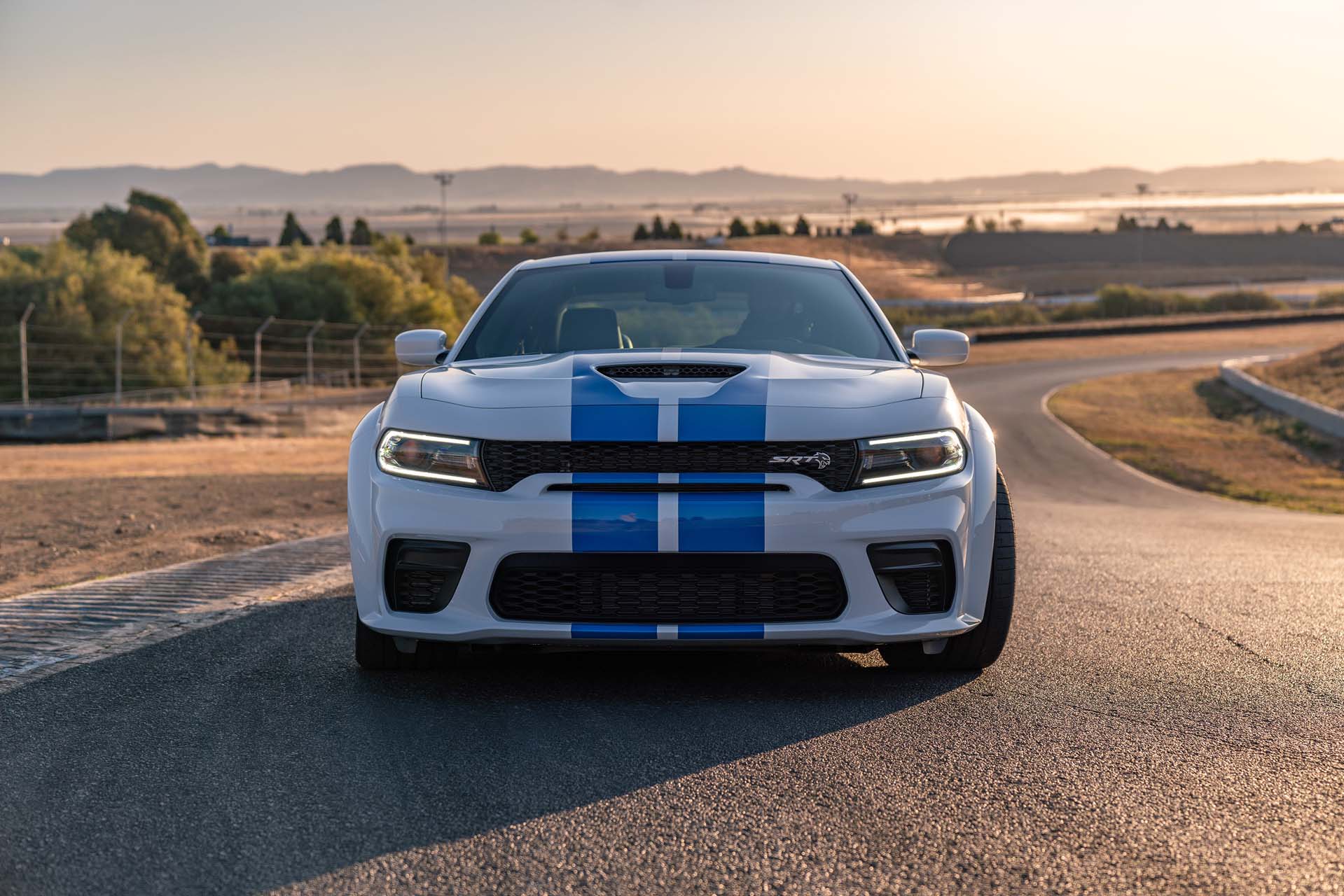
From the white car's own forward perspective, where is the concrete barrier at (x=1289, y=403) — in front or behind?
behind

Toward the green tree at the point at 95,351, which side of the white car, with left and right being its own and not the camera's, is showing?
back

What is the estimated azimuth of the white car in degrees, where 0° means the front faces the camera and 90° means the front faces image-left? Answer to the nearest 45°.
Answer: approximately 0°

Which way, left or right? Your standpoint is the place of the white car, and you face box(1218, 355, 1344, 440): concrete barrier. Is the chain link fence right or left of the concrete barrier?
left

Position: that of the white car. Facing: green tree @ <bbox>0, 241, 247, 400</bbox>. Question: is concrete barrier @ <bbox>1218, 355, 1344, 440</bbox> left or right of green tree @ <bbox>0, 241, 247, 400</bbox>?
right

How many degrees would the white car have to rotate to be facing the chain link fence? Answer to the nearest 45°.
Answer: approximately 180°
